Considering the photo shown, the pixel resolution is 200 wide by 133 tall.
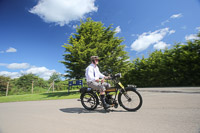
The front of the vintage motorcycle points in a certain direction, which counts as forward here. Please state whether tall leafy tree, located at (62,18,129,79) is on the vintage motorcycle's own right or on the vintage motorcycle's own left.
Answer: on the vintage motorcycle's own left

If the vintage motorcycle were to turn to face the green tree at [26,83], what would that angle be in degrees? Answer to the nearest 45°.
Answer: approximately 135° to its left

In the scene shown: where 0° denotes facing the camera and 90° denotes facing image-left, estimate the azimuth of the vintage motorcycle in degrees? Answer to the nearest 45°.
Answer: approximately 270°

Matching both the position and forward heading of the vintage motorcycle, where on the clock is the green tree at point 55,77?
The green tree is roughly at 8 o'clock from the vintage motorcycle.

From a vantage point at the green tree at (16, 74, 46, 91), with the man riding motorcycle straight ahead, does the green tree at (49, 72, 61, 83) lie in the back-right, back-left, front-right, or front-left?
back-left
